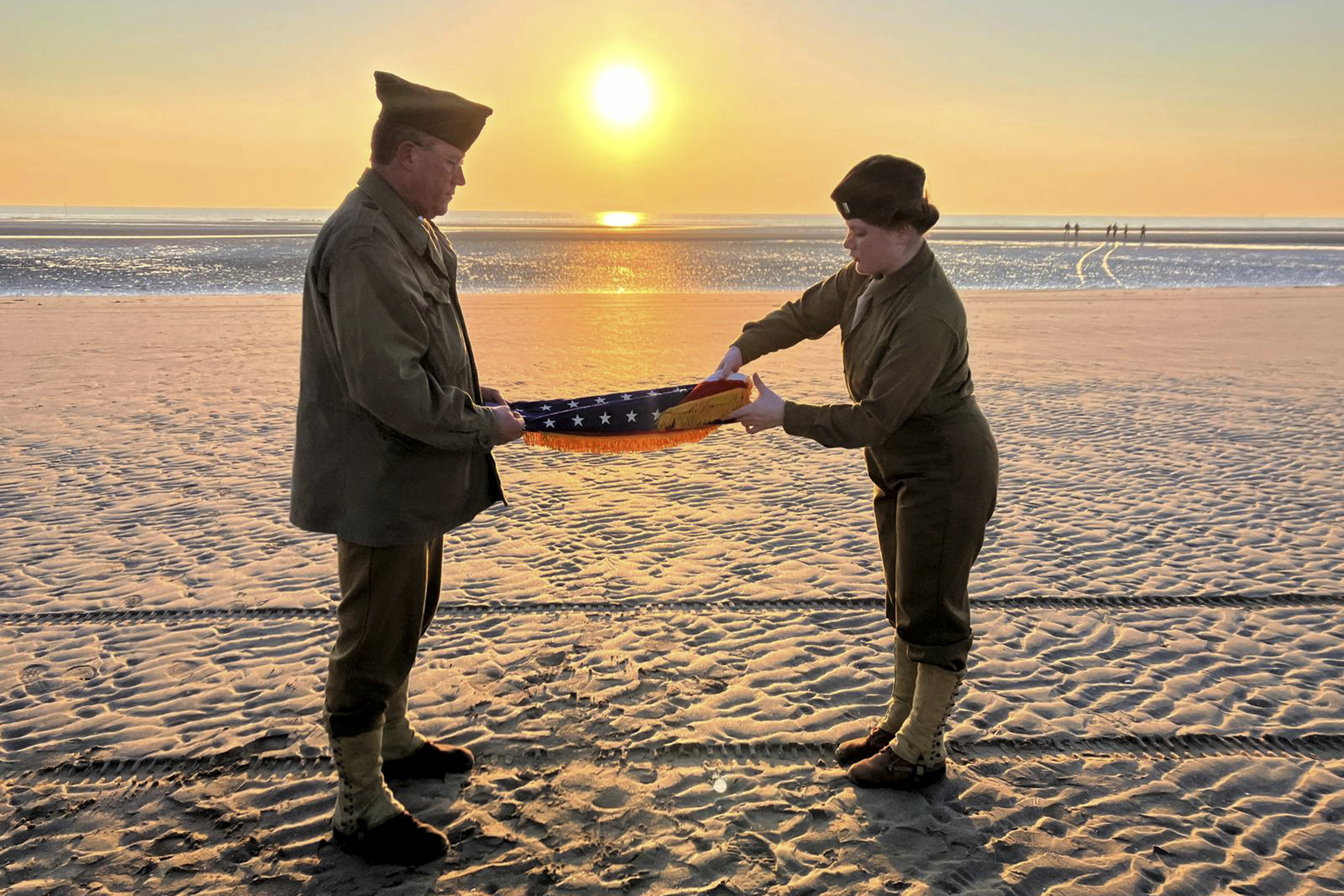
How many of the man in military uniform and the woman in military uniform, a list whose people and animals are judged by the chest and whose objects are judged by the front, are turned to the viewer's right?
1

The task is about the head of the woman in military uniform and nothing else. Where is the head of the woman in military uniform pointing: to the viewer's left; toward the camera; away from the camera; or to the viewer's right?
to the viewer's left

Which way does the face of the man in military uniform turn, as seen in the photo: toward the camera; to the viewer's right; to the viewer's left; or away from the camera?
to the viewer's right

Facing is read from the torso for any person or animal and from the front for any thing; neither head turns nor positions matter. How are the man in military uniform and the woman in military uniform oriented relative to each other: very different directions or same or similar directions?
very different directions

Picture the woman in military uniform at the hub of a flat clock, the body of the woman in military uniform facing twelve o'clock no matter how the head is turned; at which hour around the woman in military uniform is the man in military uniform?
The man in military uniform is roughly at 11 o'clock from the woman in military uniform.

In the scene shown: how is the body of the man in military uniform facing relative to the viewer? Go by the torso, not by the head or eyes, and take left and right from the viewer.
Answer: facing to the right of the viewer

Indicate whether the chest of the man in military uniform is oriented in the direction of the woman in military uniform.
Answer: yes

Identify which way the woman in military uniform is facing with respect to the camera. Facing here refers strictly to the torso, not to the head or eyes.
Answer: to the viewer's left
